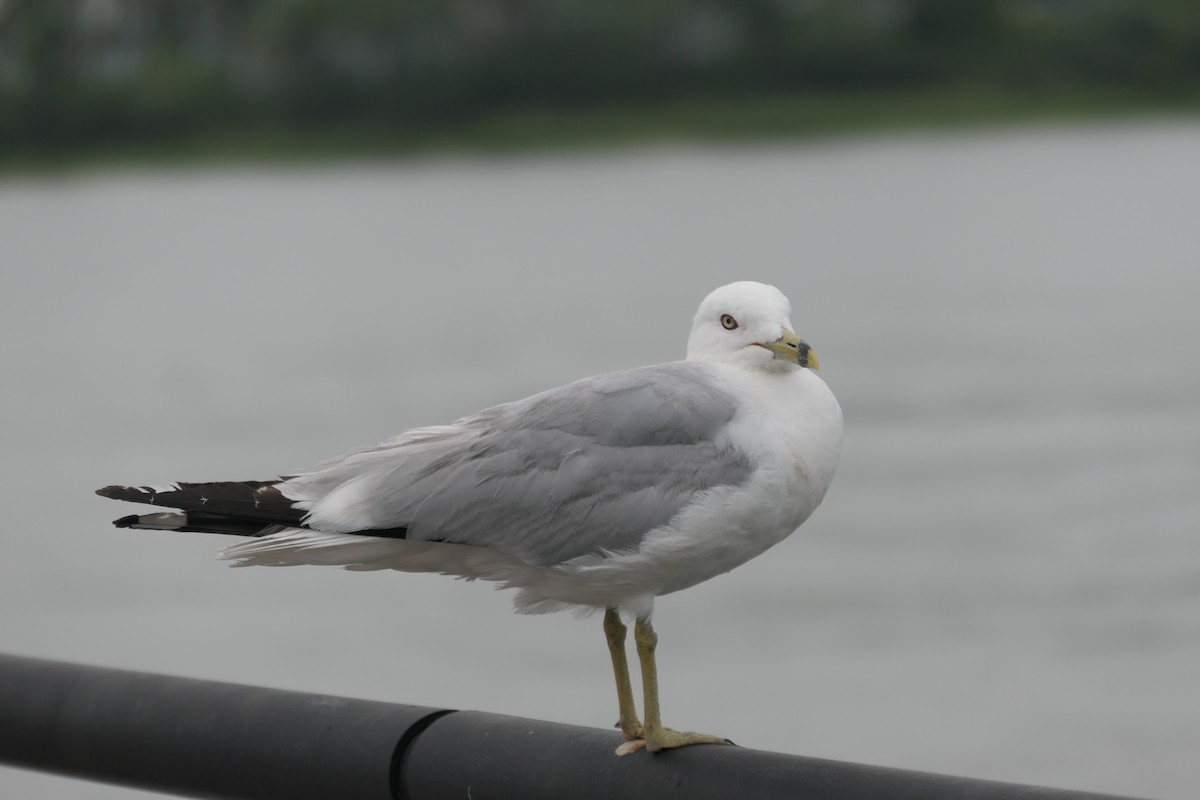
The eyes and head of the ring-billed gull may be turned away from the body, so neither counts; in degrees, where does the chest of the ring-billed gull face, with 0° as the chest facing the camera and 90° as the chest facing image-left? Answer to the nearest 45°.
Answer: approximately 270°
